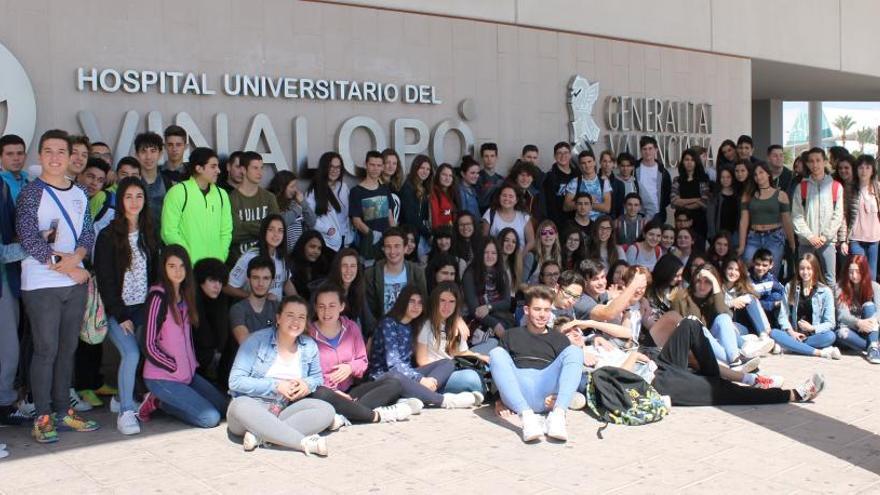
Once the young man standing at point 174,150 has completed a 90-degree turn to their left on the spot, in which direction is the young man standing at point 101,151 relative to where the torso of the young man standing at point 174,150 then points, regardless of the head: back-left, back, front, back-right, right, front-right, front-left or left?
back

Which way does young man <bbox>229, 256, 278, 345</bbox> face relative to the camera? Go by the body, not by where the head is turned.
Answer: toward the camera

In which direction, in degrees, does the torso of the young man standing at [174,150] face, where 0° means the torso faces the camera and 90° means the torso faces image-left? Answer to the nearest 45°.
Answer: approximately 0°

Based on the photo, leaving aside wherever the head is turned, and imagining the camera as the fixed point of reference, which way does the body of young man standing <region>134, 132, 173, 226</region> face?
toward the camera

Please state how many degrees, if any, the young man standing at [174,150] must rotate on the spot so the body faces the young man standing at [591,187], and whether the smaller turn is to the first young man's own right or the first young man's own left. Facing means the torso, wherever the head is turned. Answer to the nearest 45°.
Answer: approximately 90° to the first young man's own left

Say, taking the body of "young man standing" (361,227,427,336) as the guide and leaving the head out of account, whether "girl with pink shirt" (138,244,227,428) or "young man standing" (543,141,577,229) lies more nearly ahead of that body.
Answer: the girl with pink shirt

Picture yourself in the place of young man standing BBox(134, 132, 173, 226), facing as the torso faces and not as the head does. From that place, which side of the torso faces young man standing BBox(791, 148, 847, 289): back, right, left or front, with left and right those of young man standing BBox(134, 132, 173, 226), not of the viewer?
left

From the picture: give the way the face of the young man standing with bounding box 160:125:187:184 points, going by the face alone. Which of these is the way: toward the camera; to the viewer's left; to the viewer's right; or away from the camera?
toward the camera

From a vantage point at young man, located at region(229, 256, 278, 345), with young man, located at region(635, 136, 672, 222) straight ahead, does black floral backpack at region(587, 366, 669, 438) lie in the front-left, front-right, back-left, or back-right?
front-right

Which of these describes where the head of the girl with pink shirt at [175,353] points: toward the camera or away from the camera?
toward the camera

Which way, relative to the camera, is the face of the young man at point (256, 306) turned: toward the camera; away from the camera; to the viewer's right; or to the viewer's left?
toward the camera

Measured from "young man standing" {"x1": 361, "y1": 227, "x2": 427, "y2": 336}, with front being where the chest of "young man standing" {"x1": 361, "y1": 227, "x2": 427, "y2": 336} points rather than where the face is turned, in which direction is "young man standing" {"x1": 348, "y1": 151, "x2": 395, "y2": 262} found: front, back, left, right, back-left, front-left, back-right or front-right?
back
